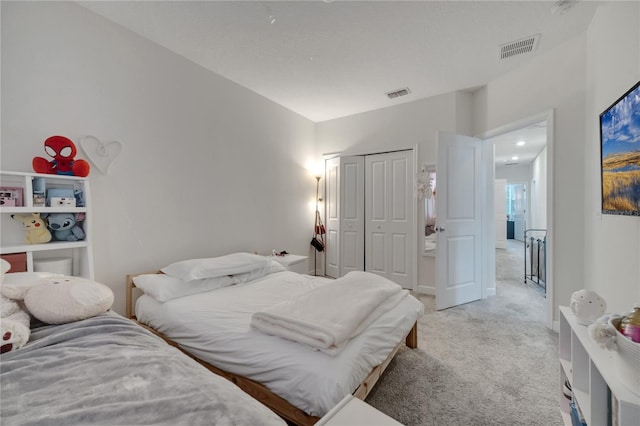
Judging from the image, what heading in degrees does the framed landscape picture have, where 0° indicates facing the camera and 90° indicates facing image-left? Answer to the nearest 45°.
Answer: approximately 90°

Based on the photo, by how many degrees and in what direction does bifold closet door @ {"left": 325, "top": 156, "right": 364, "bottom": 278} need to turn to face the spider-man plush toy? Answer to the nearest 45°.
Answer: approximately 45° to its right

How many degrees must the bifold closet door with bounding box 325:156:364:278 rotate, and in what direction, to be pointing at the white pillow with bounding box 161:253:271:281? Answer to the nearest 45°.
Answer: approximately 45° to its right

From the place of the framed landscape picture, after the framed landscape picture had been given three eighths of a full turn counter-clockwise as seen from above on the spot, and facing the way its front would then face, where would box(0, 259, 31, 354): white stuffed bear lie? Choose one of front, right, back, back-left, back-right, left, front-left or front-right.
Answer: right

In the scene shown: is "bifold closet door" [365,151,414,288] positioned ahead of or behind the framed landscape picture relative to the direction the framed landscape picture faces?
ahead

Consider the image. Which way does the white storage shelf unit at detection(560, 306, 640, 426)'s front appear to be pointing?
to the viewer's left

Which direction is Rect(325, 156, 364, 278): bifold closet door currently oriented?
toward the camera

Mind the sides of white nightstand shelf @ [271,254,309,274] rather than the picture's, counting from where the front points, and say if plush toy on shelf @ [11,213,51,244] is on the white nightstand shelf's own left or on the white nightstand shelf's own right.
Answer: on the white nightstand shelf's own right

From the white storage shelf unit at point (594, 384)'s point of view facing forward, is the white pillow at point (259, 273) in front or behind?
in front

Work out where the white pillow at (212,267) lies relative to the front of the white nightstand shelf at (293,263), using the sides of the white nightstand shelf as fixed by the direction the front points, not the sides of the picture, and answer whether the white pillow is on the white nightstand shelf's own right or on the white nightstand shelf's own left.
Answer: on the white nightstand shelf's own right

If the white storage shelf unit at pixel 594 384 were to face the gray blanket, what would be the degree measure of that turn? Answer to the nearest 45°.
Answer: approximately 45° to its left

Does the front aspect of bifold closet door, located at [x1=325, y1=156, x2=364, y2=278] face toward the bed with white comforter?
yes

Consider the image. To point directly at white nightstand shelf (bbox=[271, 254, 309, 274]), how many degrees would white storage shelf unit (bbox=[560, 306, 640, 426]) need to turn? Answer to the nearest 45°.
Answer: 0° — it already faces it

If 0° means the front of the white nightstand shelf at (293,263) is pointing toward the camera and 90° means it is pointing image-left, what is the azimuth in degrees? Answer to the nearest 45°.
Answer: approximately 315°

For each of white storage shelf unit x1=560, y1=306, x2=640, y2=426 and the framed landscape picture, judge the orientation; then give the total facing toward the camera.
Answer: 0

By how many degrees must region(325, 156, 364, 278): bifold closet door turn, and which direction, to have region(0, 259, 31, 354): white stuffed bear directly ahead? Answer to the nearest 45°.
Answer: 0° — it already faces it

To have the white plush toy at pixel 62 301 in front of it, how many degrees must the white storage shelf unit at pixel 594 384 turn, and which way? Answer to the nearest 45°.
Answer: approximately 45° to its left
